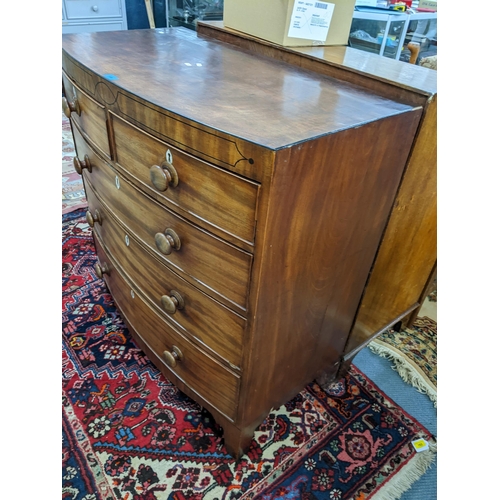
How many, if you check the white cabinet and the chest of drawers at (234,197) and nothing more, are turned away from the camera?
0

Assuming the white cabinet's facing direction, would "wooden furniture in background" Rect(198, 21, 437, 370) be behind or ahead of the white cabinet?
ahead

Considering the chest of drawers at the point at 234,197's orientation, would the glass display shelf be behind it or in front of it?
behind

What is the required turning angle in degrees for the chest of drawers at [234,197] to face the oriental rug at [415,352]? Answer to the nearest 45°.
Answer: approximately 180°

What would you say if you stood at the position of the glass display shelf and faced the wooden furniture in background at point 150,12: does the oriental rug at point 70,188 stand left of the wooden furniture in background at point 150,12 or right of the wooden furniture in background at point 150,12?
left

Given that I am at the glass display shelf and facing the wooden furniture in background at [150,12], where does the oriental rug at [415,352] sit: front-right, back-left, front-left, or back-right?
back-left

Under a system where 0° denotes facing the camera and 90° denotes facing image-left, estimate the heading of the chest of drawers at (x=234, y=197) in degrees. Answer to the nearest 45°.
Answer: approximately 45°

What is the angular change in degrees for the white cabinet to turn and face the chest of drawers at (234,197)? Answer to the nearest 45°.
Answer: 0° — it already faces it

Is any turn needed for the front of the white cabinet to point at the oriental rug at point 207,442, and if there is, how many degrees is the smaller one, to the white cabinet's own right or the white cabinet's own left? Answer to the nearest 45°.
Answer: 0° — it already faces it

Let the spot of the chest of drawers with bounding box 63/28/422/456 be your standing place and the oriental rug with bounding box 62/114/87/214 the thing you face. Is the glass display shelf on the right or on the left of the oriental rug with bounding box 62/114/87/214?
right

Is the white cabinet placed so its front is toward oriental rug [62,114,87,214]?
yes

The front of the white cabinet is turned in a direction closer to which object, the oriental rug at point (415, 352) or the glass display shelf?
the oriental rug

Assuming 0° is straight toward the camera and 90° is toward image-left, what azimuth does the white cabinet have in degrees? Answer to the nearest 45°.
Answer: approximately 0°

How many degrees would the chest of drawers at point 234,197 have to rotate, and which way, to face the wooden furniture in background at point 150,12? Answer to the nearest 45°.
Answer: approximately 135° to its right
